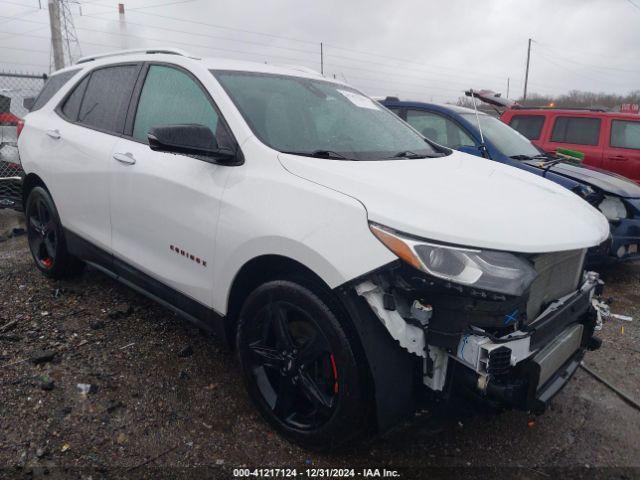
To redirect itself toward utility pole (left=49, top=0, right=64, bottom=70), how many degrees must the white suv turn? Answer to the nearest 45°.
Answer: approximately 180°

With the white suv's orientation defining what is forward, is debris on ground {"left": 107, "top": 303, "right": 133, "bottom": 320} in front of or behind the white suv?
behind

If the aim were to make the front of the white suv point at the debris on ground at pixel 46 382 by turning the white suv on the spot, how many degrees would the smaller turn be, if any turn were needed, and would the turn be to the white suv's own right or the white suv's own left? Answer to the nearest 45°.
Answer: approximately 135° to the white suv's own right

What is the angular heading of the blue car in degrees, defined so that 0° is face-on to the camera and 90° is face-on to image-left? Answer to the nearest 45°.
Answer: approximately 315°

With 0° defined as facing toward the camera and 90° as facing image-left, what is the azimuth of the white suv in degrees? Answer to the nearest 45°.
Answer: approximately 315°

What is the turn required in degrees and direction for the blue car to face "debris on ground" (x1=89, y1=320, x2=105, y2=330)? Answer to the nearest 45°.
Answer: approximately 90° to its right
